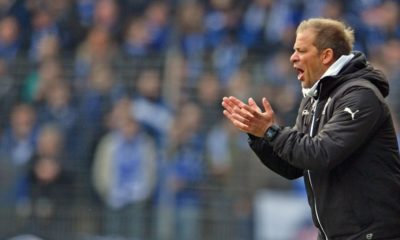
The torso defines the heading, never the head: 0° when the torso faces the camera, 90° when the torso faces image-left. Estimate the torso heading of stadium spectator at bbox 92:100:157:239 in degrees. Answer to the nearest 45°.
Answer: approximately 0°

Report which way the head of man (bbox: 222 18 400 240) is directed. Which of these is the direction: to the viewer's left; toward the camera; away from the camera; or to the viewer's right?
to the viewer's left

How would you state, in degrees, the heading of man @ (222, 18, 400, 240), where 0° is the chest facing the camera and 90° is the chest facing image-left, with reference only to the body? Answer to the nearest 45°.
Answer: approximately 90°
